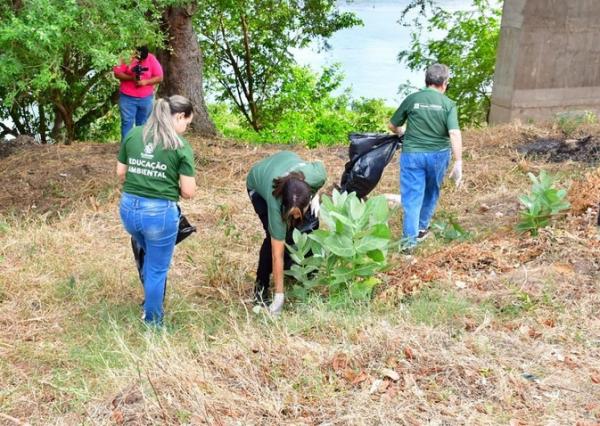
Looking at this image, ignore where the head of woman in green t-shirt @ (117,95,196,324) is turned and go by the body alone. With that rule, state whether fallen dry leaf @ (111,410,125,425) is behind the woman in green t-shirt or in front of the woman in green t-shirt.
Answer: behind

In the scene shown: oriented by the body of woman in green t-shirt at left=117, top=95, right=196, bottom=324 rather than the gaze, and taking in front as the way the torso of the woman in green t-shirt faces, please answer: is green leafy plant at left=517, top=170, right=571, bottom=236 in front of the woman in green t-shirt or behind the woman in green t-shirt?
in front

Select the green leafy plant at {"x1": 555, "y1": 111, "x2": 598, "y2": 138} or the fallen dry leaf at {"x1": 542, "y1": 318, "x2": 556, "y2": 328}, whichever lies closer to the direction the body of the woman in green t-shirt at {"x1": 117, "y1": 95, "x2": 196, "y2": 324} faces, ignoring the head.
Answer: the green leafy plant

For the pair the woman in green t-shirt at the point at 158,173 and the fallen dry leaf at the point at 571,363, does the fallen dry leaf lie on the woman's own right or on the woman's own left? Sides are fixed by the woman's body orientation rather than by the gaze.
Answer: on the woman's own right

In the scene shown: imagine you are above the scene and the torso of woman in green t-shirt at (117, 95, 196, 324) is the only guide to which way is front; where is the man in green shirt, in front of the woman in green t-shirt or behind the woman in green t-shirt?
in front

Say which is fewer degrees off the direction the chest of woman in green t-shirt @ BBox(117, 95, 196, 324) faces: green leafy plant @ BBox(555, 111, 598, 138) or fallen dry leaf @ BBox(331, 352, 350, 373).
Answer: the green leafy plant

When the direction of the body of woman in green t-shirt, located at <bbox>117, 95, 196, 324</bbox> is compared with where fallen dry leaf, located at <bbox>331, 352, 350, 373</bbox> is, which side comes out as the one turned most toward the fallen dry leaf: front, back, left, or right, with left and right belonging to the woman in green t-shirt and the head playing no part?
right

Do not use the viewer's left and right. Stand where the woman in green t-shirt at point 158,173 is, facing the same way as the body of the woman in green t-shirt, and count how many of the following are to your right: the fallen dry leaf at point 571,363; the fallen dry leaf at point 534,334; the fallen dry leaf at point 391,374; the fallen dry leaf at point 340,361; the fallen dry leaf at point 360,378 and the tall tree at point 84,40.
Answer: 5

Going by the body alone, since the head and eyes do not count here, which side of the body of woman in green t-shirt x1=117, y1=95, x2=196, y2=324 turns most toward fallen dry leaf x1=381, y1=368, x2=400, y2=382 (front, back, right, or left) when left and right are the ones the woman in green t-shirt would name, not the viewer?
right

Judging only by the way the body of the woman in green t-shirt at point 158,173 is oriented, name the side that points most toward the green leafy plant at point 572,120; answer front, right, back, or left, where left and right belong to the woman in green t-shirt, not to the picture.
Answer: front

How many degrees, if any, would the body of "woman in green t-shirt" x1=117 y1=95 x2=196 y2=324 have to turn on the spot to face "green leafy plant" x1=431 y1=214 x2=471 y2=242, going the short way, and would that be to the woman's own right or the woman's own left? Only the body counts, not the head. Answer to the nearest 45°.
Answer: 0° — they already face it

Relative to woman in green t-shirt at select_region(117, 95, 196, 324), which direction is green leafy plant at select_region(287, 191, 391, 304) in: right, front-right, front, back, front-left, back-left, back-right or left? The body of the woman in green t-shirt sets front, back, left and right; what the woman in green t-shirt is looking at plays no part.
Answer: front-right

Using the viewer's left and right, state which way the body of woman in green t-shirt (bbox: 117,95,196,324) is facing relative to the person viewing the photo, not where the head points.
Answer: facing away from the viewer and to the right of the viewer

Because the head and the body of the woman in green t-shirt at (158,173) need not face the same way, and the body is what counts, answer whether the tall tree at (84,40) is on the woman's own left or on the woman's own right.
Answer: on the woman's own left

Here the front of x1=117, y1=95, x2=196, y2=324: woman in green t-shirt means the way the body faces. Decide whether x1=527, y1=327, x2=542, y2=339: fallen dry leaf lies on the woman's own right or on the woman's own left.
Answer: on the woman's own right

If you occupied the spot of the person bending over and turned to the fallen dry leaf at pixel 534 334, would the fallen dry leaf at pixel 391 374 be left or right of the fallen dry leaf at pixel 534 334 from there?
right

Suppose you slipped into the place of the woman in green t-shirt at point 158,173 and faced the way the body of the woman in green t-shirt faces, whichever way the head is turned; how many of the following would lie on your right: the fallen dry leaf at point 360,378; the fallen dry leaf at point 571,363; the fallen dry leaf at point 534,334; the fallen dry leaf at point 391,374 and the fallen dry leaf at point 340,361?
5
